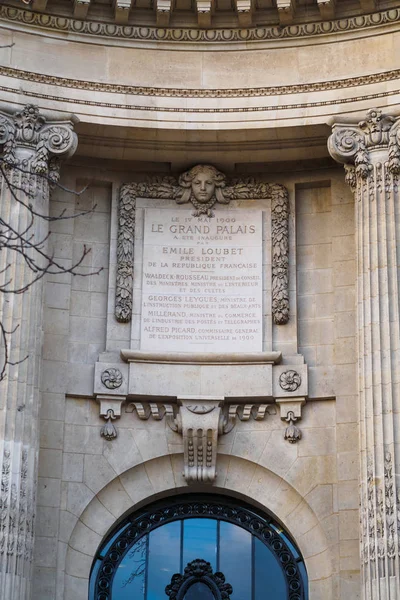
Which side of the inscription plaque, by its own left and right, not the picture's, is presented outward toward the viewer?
front
